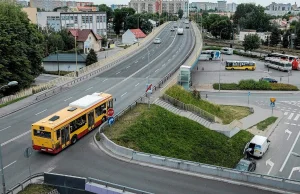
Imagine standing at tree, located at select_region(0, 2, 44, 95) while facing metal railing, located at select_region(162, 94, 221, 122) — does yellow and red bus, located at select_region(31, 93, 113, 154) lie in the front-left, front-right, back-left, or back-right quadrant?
front-right

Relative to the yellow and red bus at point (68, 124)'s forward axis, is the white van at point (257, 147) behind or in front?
in front

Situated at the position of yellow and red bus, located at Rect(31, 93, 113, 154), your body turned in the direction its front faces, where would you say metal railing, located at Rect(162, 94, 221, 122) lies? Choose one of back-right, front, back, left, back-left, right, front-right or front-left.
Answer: front

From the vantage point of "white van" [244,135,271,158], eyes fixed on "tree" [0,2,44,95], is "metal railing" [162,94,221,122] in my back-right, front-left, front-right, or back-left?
front-right

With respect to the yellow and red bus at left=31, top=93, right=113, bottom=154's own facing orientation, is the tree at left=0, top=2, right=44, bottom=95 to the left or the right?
on its left
